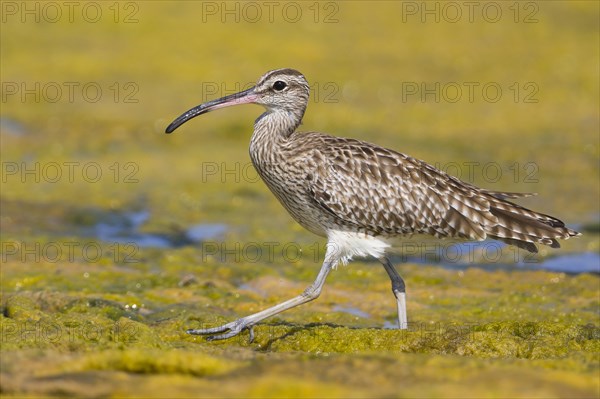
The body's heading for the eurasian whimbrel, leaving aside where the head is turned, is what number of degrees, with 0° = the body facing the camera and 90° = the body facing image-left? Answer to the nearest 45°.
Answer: approximately 90°
